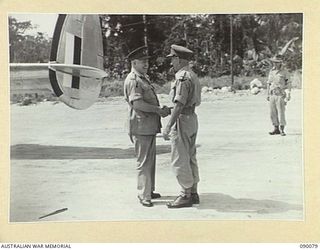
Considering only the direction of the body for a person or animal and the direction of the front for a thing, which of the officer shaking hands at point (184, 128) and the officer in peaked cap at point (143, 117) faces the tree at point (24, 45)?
the officer shaking hands

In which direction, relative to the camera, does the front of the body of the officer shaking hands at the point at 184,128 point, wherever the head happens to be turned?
to the viewer's left

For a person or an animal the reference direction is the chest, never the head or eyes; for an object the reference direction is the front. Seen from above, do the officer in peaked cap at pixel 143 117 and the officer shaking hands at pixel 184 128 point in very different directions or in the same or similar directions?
very different directions

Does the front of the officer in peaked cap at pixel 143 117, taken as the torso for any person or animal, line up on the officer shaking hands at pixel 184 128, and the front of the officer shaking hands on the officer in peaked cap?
yes

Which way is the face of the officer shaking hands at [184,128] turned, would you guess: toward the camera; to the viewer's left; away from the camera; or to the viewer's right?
to the viewer's left

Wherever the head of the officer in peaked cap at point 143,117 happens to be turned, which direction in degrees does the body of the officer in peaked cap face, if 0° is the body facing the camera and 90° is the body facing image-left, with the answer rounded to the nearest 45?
approximately 270°

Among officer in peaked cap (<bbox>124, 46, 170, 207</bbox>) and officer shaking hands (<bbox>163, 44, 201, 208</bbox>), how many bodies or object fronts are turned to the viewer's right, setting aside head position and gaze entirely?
1

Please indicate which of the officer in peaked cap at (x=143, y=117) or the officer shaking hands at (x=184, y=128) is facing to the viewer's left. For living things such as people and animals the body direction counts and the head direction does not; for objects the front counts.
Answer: the officer shaking hands
